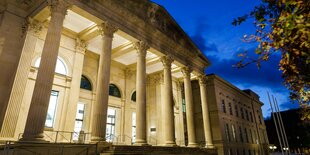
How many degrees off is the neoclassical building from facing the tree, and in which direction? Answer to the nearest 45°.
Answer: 0° — it already faces it

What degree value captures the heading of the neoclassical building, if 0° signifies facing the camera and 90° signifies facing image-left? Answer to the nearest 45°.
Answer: approximately 315°
